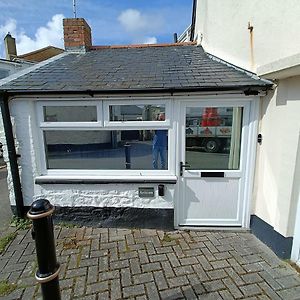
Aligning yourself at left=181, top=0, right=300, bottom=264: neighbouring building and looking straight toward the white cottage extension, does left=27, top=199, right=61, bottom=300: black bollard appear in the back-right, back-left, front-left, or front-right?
front-left

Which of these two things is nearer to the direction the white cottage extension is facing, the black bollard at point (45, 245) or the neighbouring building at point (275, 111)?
the black bollard

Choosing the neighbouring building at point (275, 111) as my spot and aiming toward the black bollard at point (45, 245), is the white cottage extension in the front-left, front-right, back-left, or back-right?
front-right

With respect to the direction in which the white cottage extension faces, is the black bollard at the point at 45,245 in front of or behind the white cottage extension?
in front

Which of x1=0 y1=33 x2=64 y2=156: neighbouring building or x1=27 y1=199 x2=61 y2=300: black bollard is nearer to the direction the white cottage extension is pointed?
the black bollard

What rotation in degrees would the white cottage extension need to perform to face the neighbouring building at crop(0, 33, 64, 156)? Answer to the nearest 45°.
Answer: approximately 135° to its right

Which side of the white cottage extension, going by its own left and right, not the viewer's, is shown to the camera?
front

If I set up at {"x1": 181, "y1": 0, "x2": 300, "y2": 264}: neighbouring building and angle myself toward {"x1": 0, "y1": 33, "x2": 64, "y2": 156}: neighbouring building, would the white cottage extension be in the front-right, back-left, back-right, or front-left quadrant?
front-left

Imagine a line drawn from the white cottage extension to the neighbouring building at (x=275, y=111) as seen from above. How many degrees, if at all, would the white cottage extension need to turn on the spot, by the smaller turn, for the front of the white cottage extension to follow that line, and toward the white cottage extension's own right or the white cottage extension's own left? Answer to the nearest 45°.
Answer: approximately 90° to the white cottage extension's own left
